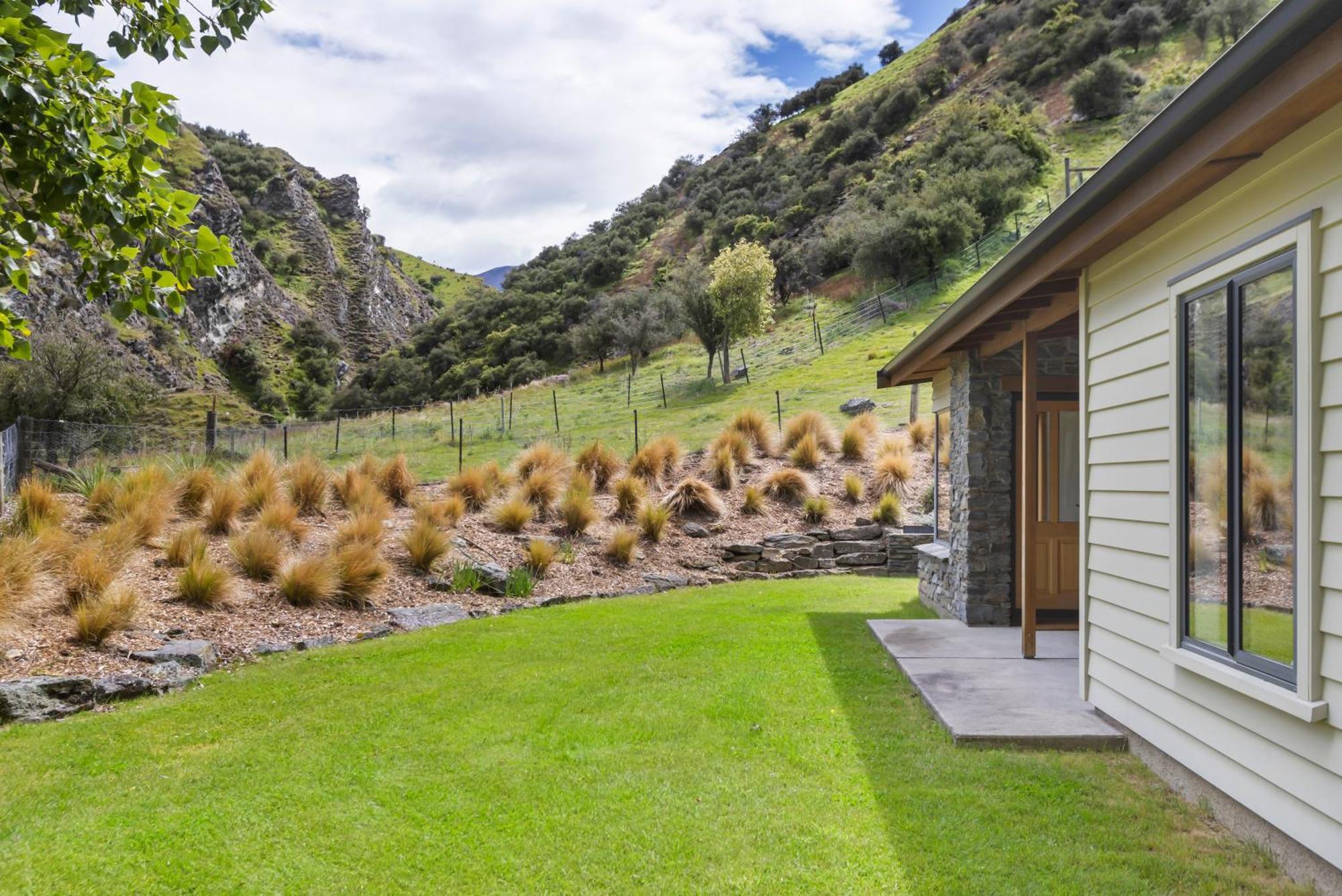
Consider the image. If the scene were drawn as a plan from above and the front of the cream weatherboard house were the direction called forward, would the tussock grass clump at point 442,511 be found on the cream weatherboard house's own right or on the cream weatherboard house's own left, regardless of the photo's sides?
on the cream weatherboard house's own right

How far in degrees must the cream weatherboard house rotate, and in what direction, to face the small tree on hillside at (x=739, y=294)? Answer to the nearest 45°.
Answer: approximately 90° to its right

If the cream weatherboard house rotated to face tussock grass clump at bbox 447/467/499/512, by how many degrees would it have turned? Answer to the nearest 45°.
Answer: approximately 90° to its right

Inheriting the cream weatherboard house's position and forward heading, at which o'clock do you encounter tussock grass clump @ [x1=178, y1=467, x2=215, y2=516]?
The tussock grass clump is roughly at 2 o'clock from the cream weatherboard house.

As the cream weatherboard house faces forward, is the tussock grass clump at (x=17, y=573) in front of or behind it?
in front

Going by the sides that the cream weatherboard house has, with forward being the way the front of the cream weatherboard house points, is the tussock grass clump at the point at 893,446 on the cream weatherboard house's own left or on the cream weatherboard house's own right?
on the cream weatherboard house's own right

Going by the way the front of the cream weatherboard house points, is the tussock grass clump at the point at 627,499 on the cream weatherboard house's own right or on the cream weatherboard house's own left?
on the cream weatherboard house's own right

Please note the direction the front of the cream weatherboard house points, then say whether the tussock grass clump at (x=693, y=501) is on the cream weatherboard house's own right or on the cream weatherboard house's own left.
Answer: on the cream weatherboard house's own right

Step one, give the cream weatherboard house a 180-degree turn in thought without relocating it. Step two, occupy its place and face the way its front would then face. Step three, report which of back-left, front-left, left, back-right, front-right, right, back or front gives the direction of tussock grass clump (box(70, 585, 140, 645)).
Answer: back-left

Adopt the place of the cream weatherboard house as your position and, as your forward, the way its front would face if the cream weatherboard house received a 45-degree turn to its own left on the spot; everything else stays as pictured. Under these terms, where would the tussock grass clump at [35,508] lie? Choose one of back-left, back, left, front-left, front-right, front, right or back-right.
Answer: right

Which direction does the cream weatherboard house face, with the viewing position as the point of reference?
facing the viewer and to the left of the viewer

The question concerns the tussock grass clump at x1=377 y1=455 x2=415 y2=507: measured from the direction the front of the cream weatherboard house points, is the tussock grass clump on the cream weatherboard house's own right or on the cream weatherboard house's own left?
on the cream weatherboard house's own right
